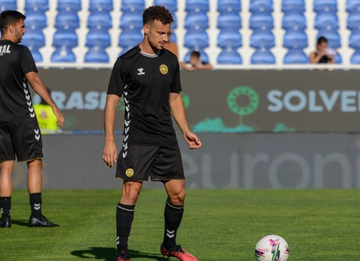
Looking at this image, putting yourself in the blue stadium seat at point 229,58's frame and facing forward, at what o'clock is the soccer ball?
The soccer ball is roughly at 12 o'clock from the blue stadium seat.

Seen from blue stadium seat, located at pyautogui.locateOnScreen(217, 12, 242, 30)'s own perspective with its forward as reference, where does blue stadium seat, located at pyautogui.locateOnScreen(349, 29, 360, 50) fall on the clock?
blue stadium seat, located at pyautogui.locateOnScreen(349, 29, 360, 50) is roughly at 9 o'clock from blue stadium seat, located at pyautogui.locateOnScreen(217, 12, 242, 30).
